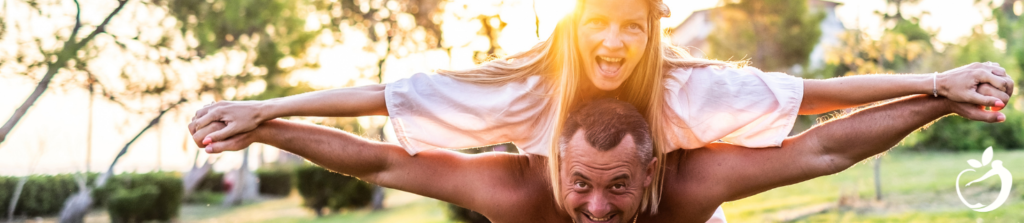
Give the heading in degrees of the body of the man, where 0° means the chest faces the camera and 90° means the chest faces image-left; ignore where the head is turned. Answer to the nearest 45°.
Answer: approximately 0°

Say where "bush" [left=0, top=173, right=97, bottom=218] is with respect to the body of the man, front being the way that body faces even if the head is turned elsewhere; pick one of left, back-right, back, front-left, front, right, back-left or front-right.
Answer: back-right

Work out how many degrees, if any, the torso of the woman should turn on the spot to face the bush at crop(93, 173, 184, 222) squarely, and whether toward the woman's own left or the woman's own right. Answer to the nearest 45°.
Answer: approximately 135° to the woman's own right

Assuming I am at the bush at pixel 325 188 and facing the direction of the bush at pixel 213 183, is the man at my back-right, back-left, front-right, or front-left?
back-left

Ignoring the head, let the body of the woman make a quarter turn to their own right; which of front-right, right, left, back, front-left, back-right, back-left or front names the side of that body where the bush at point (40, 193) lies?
front-right

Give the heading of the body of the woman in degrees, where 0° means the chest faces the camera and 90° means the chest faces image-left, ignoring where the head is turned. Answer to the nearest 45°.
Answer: approximately 0°

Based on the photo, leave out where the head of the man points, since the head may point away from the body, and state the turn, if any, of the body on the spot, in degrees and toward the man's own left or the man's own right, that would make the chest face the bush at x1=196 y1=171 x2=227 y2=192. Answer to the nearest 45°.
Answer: approximately 135° to the man's own right

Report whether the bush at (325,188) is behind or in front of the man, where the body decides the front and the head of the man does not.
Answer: behind

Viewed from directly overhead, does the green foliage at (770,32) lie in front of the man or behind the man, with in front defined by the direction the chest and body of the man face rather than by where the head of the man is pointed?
behind
